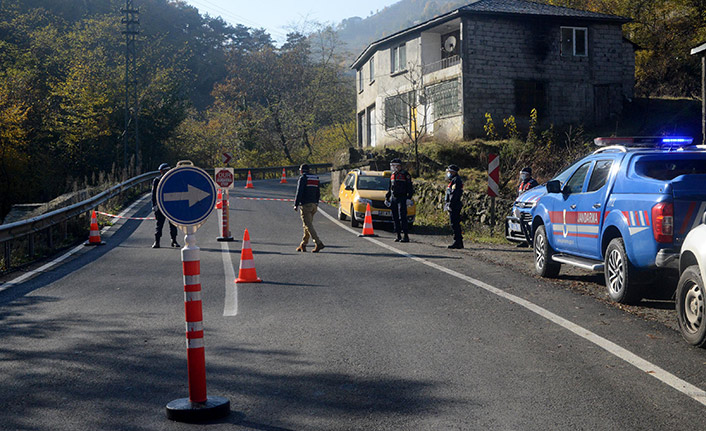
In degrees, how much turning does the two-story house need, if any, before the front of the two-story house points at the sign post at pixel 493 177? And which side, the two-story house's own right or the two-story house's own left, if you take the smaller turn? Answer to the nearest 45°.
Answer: approximately 45° to the two-story house's own left

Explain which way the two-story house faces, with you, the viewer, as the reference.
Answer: facing the viewer and to the left of the viewer

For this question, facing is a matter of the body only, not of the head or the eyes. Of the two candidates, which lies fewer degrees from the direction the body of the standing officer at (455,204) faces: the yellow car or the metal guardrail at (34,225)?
the metal guardrail

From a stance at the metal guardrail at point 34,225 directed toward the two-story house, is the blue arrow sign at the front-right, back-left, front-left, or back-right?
back-right

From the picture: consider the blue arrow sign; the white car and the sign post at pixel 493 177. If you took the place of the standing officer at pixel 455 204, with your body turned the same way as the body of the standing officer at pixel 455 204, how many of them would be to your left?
2

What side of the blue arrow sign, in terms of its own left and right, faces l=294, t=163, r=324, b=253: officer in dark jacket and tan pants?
back

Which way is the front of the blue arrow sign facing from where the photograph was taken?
facing the viewer
